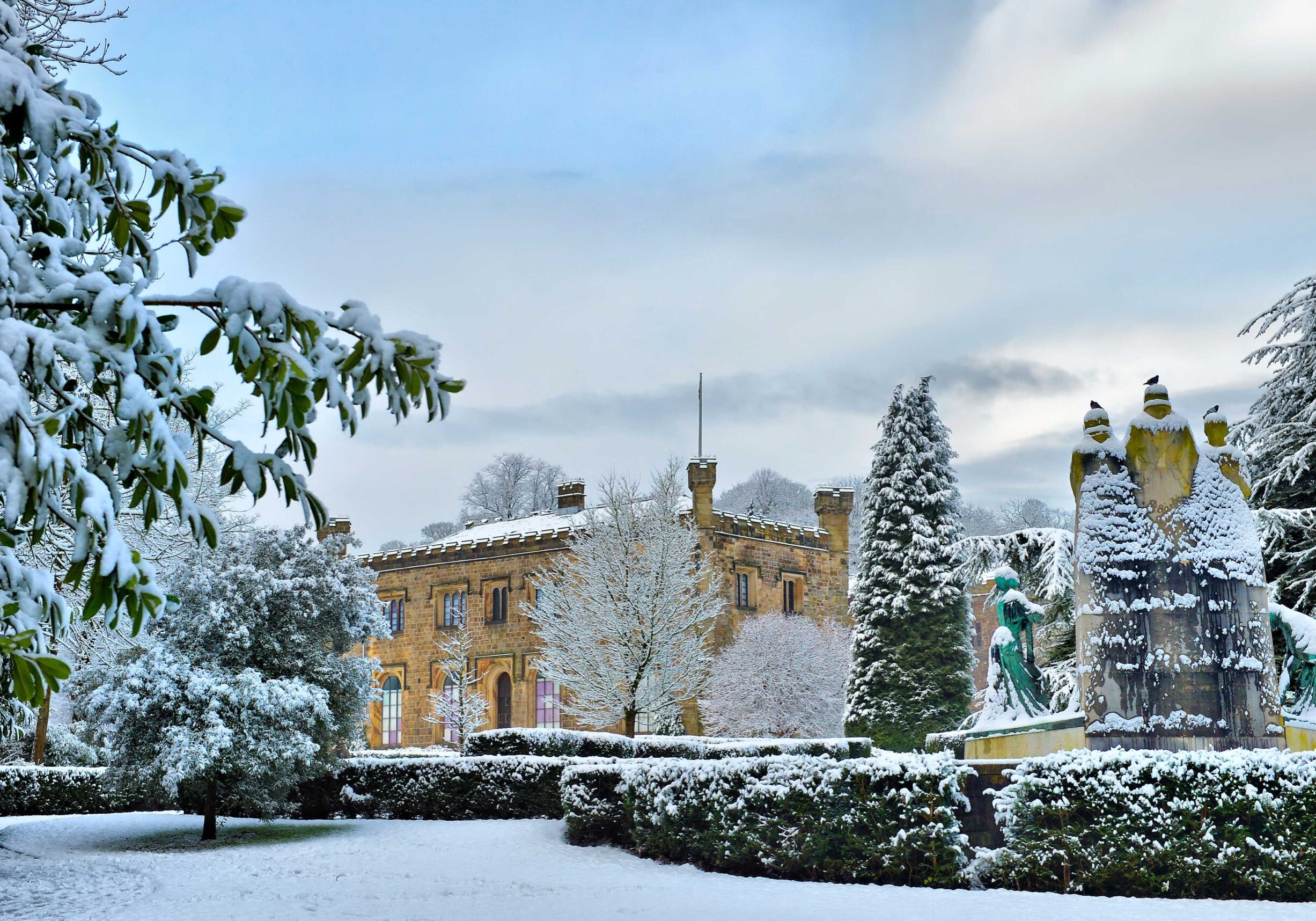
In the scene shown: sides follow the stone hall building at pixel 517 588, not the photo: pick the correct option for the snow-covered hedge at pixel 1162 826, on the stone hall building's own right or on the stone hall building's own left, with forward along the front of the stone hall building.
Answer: on the stone hall building's own left

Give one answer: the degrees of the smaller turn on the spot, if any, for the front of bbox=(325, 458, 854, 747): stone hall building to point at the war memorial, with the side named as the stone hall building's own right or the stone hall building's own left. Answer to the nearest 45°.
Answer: approximately 45° to the stone hall building's own left

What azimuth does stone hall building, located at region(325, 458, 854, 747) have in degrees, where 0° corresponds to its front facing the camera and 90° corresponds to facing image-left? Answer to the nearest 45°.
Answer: approximately 45°

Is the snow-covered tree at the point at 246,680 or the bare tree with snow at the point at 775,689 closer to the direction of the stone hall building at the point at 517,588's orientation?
the snow-covered tree

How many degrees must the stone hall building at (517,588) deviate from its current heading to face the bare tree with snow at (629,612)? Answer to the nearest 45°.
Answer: approximately 45° to its left

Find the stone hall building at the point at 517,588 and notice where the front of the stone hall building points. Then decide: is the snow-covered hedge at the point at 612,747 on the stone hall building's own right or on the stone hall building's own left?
on the stone hall building's own left
